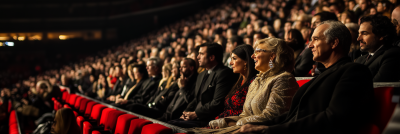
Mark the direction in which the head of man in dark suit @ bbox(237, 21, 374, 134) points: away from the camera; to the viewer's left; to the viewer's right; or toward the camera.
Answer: to the viewer's left

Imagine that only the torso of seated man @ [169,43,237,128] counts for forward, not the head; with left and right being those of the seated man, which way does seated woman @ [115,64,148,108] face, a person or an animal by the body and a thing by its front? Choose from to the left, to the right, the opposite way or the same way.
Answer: the same way

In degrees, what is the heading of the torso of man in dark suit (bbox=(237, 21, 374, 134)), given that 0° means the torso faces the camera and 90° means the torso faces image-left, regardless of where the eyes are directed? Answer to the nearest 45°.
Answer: approximately 90°

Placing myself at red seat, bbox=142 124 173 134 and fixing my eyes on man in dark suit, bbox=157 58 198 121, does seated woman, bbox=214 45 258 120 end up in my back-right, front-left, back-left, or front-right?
front-right

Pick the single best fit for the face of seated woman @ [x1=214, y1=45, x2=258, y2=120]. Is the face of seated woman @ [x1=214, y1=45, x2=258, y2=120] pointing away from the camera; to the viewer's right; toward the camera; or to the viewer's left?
to the viewer's left

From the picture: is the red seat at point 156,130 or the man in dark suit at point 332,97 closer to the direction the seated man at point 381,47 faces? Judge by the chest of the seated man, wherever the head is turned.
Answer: the red seat

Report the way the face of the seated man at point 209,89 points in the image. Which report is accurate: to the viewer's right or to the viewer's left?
to the viewer's left

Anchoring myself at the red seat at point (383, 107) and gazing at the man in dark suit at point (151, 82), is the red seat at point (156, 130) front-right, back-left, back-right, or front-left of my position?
front-left

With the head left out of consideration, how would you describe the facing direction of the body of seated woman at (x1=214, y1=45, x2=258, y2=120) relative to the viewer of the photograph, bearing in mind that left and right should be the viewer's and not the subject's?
facing to the left of the viewer

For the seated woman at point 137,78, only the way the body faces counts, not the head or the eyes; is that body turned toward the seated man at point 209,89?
no

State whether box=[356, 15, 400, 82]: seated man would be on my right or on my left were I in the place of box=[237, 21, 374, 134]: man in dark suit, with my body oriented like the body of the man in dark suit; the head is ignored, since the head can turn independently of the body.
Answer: on my right

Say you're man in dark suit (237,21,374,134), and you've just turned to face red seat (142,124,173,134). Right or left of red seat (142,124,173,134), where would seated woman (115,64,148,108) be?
right

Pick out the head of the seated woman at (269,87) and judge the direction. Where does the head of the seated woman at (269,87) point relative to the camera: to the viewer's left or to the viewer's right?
to the viewer's left

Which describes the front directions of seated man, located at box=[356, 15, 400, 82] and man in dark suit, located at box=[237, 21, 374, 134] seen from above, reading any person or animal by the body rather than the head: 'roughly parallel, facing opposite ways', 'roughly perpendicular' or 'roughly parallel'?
roughly parallel
